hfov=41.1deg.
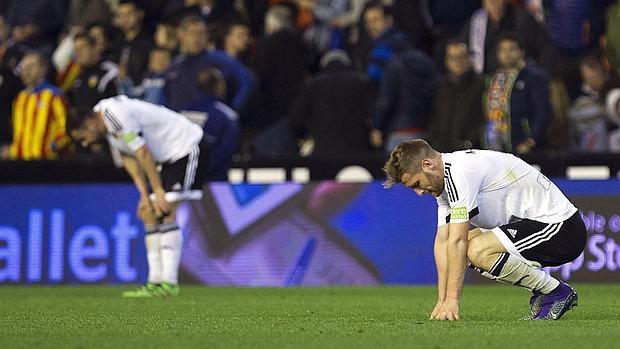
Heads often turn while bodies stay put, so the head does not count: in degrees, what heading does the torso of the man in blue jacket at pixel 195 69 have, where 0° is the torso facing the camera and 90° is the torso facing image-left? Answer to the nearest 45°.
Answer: approximately 0°

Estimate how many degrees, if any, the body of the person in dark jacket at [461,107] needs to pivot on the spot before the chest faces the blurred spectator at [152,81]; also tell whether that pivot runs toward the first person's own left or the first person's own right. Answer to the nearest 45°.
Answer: approximately 90° to the first person's own right

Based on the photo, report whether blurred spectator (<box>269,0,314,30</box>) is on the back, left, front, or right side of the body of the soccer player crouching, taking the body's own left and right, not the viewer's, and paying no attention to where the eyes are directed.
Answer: right

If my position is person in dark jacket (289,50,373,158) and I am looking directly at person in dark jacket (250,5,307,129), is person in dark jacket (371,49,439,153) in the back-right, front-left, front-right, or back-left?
back-right

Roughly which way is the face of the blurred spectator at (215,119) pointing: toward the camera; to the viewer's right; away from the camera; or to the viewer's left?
away from the camera

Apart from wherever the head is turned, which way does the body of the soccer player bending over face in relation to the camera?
to the viewer's left

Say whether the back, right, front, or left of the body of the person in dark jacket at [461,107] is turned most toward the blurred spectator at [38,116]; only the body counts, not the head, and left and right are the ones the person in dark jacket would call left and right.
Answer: right
